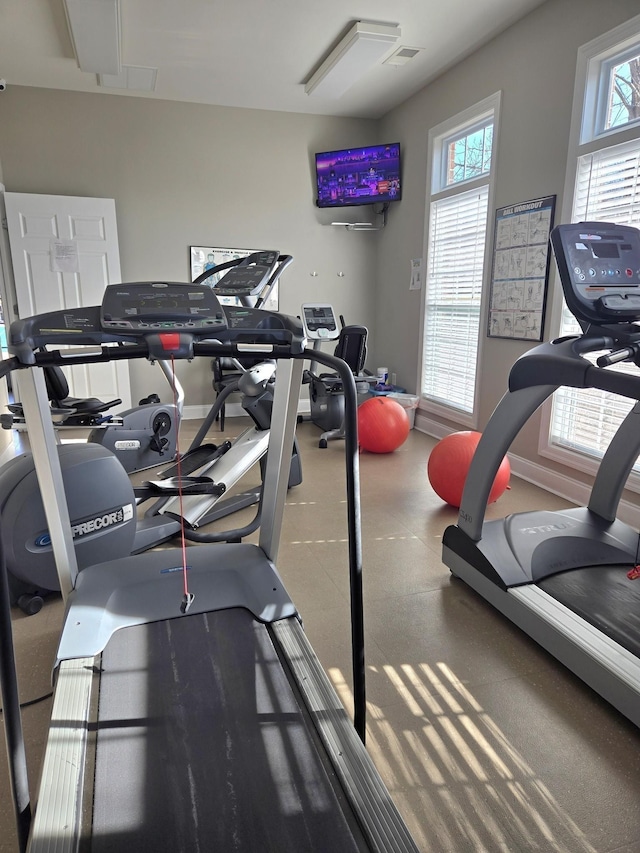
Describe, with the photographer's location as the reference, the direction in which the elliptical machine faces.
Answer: facing away from the viewer and to the right of the viewer

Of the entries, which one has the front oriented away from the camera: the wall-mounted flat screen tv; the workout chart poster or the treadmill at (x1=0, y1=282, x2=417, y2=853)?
the treadmill

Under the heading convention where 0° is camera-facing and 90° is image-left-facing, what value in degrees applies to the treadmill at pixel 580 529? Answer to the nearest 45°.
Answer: approximately 135°

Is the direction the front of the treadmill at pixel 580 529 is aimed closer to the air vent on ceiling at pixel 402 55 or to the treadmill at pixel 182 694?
the air vent on ceiling

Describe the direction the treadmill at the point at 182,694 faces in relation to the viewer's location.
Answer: facing away from the viewer

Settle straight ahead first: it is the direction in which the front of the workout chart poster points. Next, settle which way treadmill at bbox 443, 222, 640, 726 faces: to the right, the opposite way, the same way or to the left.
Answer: to the right

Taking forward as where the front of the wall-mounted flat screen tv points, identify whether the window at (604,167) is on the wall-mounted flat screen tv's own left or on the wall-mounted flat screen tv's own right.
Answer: on the wall-mounted flat screen tv's own left

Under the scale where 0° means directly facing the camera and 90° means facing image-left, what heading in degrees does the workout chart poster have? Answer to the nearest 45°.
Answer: approximately 45°

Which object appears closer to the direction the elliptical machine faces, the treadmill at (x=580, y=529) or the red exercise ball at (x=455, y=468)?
the red exercise ball

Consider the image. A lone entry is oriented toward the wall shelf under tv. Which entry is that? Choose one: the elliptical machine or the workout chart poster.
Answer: the elliptical machine

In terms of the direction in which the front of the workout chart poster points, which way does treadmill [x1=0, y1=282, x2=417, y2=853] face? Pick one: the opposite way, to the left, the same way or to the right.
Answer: to the right

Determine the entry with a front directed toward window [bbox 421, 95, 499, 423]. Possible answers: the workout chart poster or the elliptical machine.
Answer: the elliptical machine

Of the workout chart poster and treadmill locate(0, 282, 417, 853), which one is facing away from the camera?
the treadmill

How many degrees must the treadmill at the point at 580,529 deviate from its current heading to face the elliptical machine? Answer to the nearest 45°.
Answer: approximately 45° to its left

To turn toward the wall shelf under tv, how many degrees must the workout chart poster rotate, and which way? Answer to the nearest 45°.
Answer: approximately 90° to its right

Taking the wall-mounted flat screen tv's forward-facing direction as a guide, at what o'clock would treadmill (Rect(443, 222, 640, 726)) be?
The treadmill is roughly at 10 o'clock from the wall-mounted flat screen tv.
